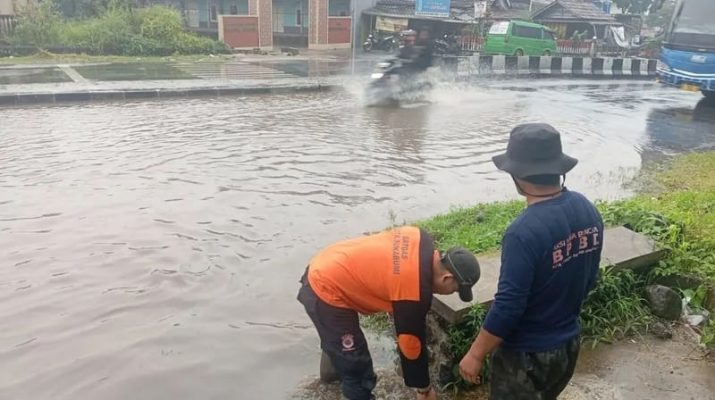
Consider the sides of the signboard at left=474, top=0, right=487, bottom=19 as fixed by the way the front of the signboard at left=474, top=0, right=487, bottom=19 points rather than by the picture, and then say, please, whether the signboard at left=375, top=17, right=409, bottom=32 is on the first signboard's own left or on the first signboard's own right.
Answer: on the first signboard's own right

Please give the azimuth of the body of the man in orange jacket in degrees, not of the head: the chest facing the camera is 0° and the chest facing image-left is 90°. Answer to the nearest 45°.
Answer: approximately 270°

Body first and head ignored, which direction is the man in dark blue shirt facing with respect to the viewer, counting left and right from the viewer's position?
facing away from the viewer and to the left of the viewer

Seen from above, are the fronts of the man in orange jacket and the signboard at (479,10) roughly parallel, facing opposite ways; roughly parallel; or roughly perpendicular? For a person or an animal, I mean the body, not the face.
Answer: roughly perpendicular

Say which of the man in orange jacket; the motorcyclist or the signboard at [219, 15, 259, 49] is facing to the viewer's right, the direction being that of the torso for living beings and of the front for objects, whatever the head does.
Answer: the man in orange jacket

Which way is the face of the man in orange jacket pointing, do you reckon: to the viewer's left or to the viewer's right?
to the viewer's right

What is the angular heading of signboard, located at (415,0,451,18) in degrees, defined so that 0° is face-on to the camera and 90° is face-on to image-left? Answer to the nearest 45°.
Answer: approximately 0°

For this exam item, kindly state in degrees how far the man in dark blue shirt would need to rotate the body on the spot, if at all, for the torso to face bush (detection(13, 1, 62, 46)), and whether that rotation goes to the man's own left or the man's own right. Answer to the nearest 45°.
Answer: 0° — they already face it
